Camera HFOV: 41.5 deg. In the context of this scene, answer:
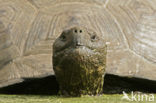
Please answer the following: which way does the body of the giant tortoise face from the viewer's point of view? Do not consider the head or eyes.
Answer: toward the camera
